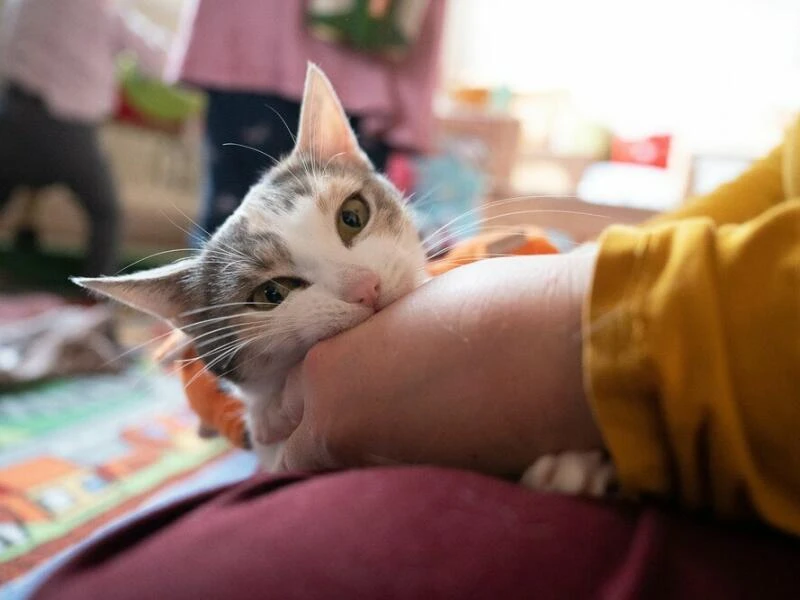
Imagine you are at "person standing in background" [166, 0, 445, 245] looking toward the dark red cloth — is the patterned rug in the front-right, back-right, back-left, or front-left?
front-right
